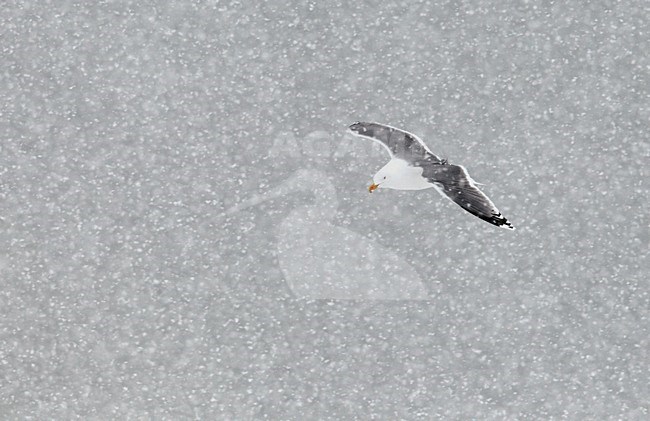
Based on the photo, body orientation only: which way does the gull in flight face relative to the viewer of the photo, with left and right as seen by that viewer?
facing the viewer and to the left of the viewer
